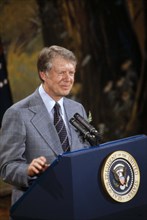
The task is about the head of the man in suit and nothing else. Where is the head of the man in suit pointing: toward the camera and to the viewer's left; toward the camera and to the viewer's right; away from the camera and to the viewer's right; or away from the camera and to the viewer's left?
toward the camera and to the viewer's right
